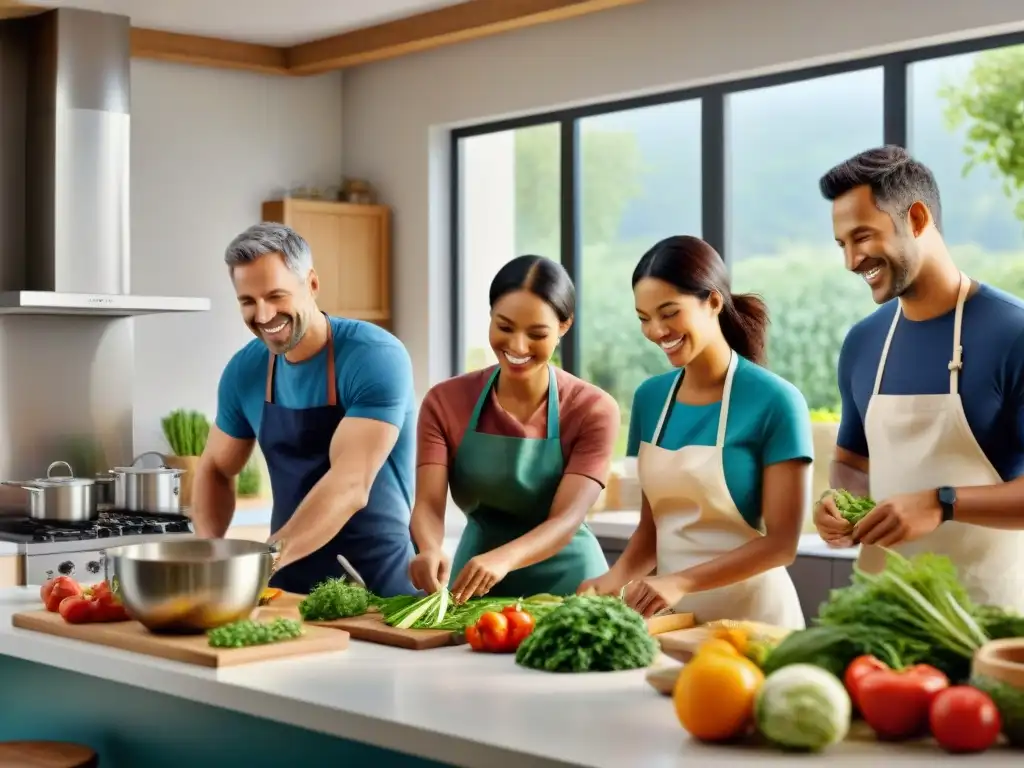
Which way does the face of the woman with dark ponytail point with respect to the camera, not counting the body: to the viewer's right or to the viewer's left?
to the viewer's left

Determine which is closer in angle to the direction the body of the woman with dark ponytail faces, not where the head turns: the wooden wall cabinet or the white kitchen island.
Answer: the white kitchen island

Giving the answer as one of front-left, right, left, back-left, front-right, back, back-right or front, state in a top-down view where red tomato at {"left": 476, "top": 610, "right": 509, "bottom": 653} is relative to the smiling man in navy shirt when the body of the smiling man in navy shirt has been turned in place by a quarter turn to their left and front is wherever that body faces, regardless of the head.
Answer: right

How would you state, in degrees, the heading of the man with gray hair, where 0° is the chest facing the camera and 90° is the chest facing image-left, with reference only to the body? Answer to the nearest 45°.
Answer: approximately 45°

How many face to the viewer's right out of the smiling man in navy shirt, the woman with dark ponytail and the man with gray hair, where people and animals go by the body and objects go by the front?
0

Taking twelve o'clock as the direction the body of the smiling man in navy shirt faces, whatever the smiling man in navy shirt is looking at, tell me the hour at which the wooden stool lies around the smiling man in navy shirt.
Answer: The wooden stool is roughly at 1 o'clock from the smiling man in navy shirt.

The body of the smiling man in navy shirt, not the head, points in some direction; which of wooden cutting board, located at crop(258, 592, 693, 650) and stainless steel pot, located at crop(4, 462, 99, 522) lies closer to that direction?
the wooden cutting board

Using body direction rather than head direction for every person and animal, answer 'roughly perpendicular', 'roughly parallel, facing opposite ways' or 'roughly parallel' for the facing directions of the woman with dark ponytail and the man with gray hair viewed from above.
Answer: roughly parallel

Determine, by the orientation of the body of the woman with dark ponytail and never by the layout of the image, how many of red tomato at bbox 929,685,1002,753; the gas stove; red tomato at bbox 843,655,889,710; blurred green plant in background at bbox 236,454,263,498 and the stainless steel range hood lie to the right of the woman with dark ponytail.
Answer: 3

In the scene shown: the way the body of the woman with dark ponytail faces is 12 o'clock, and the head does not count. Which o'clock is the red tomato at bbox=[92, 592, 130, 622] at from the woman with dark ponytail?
The red tomato is roughly at 1 o'clock from the woman with dark ponytail.

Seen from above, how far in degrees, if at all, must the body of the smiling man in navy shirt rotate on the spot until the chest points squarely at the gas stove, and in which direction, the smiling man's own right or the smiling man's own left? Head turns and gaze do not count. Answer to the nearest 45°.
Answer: approximately 90° to the smiling man's own right

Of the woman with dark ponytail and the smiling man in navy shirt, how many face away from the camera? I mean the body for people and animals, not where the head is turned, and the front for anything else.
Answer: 0

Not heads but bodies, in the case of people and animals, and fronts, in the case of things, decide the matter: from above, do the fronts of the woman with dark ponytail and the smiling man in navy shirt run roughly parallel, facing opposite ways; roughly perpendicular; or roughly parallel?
roughly parallel

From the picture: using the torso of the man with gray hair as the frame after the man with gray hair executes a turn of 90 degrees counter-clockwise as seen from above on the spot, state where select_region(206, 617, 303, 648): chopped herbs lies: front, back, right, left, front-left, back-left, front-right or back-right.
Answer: front-right

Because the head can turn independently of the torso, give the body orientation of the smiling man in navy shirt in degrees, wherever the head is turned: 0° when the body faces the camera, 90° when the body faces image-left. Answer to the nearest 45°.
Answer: approximately 45°

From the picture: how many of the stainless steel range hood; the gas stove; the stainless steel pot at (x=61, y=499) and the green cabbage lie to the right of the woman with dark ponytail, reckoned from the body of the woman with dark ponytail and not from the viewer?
3

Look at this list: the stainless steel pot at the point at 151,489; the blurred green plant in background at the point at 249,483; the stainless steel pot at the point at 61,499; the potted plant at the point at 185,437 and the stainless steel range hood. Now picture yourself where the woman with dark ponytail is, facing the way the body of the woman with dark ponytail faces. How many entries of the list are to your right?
5

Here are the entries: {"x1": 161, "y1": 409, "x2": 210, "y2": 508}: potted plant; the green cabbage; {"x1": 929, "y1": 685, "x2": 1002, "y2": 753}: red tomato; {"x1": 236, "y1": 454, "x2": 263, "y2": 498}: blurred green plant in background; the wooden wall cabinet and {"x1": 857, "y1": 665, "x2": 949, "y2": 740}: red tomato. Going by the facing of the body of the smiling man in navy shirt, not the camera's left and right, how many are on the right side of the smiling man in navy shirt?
3

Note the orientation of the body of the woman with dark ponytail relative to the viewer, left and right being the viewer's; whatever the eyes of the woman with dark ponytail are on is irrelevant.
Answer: facing the viewer and to the left of the viewer

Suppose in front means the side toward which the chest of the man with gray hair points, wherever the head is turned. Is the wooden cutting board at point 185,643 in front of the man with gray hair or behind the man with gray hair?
in front

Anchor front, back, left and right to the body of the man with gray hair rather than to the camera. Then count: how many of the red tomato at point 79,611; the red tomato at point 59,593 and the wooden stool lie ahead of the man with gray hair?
3

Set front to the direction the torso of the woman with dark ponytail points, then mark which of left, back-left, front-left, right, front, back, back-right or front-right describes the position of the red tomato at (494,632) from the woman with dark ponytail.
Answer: front
